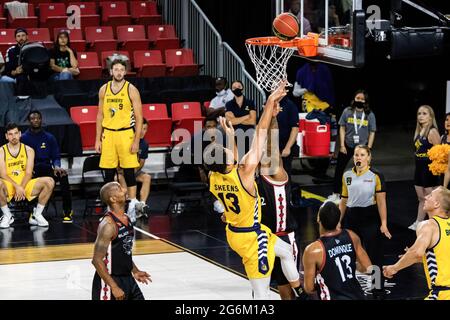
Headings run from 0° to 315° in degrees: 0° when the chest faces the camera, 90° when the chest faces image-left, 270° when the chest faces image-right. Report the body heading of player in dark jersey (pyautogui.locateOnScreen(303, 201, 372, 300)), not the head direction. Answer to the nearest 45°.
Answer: approximately 135°

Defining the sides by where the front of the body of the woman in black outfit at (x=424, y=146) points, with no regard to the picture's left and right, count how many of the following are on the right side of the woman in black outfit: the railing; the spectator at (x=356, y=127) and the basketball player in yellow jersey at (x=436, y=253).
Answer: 2

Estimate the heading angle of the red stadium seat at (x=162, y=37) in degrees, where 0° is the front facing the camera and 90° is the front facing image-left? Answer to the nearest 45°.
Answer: approximately 315°

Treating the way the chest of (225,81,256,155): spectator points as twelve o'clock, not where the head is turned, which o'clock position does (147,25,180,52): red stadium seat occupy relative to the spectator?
The red stadium seat is roughly at 5 o'clock from the spectator.

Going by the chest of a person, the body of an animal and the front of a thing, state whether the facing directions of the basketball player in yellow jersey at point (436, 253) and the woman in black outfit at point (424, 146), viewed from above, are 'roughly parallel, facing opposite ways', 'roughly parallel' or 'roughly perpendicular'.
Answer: roughly perpendicular

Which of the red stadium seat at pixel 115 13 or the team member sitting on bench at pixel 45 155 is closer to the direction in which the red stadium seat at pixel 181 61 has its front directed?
the team member sitting on bench

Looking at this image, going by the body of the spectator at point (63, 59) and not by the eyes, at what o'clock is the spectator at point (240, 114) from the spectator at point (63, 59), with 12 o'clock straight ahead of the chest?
the spectator at point (240, 114) is roughly at 10 o'clock from the spectator at point (63, 59).

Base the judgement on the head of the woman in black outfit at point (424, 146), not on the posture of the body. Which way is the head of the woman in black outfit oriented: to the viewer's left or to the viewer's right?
to the viewer's left

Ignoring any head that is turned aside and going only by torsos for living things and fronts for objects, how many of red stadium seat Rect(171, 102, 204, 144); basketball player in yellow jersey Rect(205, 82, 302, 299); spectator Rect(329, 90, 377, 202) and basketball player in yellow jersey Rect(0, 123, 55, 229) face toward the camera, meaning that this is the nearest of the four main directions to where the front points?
3
